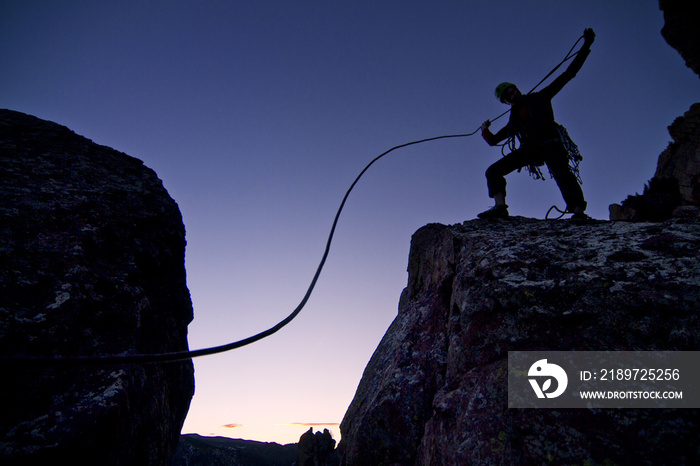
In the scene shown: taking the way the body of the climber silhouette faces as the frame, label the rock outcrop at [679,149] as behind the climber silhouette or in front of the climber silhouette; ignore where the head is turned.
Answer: behind

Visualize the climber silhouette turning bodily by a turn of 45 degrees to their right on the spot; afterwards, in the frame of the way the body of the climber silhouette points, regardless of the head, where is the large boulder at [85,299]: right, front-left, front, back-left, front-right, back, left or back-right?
front-left

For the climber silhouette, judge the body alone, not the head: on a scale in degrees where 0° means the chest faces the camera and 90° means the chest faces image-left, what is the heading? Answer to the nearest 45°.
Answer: approximately 45°
